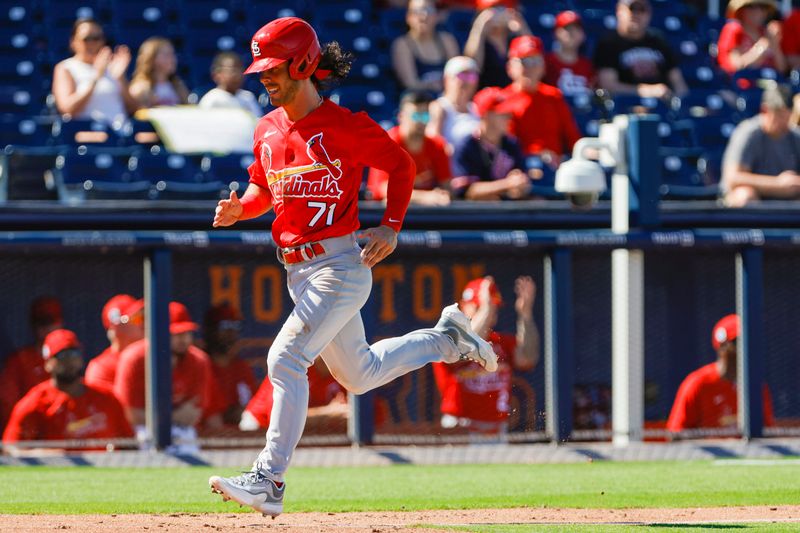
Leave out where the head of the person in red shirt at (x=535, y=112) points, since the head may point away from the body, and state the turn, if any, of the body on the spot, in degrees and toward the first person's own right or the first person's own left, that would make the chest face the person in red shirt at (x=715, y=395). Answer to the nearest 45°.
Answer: approximately 45° to the first person's own left

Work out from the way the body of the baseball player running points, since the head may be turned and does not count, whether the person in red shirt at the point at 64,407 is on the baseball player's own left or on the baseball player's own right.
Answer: on the baseball player's own right

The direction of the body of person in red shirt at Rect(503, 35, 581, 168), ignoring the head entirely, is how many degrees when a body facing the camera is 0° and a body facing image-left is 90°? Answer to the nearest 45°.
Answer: approximately 0°

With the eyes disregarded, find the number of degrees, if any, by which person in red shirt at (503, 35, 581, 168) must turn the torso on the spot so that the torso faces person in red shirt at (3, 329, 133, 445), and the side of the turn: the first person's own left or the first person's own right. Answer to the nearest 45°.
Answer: approximately 45° to the first person's own right

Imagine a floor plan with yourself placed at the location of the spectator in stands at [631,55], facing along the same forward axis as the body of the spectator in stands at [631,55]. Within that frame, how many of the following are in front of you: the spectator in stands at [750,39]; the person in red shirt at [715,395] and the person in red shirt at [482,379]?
2

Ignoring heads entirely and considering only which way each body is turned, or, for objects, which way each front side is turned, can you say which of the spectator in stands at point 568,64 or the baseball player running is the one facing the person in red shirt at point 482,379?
the spectator in stands

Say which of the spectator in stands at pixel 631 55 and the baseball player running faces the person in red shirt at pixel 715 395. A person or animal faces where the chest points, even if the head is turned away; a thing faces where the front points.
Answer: the spectator in stands

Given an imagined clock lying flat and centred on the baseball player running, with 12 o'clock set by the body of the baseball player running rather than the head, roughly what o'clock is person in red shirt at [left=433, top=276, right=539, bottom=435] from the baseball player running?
The person in red shirt is roughly at 5 o'clock from the baseball player running.

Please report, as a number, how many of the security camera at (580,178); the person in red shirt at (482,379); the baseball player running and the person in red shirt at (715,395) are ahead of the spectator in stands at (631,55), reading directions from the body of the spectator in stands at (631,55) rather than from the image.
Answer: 4
